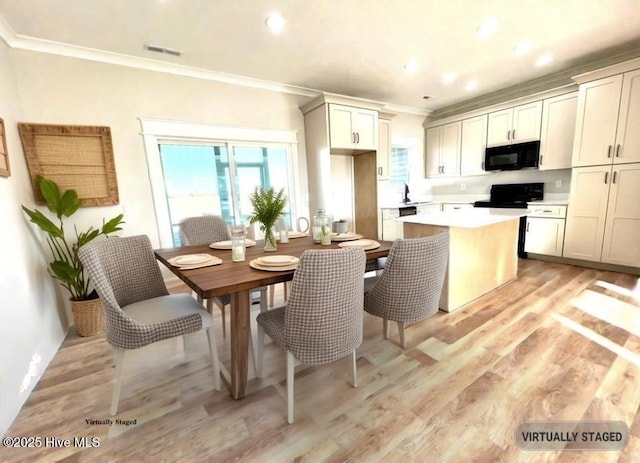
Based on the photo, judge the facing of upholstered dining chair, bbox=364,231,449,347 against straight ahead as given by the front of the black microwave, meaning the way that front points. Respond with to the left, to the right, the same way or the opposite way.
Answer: to the right

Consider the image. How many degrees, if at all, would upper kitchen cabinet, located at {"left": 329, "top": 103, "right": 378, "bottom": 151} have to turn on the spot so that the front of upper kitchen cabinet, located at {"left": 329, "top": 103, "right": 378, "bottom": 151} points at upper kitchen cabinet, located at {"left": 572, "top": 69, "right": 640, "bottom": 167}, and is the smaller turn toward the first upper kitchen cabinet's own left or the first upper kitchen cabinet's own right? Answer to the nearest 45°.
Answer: approximately 45° to the first upper kitchen cabinet's own left

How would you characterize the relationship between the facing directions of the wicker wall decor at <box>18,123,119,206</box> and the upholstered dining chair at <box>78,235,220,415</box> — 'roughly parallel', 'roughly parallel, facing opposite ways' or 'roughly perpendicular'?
roughly perpendicular

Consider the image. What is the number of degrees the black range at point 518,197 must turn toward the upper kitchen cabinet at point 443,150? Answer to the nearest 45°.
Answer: approximately 45° to its right

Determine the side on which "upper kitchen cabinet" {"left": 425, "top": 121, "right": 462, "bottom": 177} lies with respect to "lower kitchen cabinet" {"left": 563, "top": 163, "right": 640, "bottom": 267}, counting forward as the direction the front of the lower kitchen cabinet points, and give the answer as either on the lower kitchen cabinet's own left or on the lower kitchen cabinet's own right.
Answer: on the lower kitchen cabinet's own right
